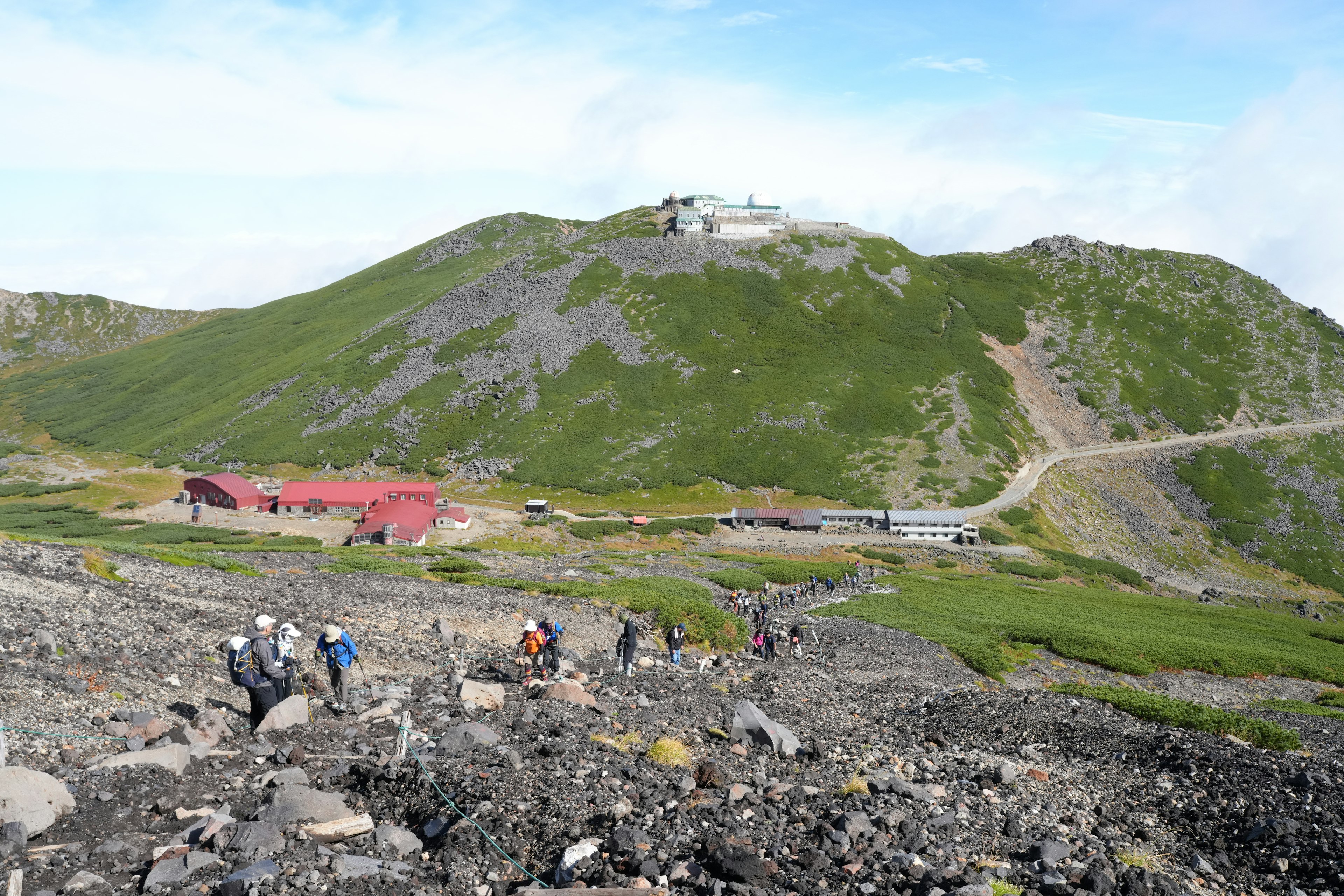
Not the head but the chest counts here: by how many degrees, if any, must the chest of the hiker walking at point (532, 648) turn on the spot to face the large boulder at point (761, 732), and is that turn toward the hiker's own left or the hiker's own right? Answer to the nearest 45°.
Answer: approximately 90° to the hiker's own left

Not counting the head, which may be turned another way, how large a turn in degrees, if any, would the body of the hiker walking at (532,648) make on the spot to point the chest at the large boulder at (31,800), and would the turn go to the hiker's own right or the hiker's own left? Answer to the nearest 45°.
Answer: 0° — they already face it

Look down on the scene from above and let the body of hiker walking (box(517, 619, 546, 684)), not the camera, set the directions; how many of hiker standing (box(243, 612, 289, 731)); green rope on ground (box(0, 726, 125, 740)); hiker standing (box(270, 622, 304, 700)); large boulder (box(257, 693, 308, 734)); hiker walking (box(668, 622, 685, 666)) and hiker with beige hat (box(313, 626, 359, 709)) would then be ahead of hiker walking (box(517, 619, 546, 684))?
5

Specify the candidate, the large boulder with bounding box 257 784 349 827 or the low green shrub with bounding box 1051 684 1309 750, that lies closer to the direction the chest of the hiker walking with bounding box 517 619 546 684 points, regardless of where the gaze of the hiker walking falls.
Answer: the large boulder

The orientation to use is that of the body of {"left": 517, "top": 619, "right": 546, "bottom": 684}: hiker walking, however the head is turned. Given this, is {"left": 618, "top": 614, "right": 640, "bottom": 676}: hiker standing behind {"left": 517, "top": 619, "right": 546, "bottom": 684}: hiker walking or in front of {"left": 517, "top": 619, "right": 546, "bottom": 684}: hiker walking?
behind

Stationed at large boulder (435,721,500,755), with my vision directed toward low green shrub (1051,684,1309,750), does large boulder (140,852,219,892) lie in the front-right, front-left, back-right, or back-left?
back-right

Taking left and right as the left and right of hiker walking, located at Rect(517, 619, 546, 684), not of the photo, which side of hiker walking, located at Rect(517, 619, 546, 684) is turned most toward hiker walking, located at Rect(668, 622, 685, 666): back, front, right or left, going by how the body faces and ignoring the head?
back

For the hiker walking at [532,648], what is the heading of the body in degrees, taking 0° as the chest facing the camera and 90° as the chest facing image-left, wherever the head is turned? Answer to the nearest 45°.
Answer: approximately 45°

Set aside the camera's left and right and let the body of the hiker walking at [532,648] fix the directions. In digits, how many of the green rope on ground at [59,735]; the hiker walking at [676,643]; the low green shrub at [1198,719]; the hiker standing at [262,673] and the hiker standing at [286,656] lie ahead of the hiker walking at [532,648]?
3

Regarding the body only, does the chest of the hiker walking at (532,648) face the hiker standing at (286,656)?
yes
